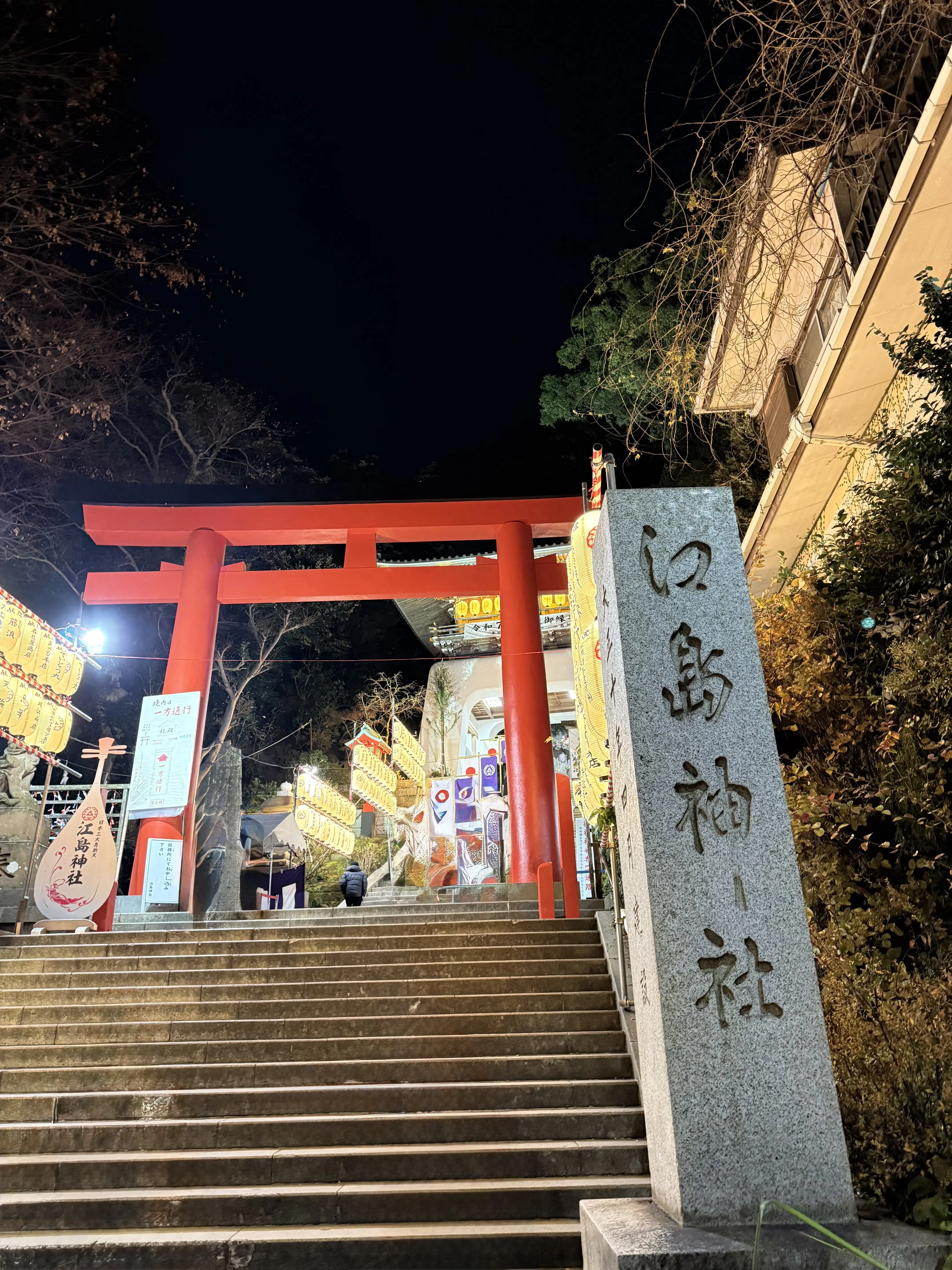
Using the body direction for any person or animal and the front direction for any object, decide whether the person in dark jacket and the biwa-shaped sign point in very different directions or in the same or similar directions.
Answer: very different directions

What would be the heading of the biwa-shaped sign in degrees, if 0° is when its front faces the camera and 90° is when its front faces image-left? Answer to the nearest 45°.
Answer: approximately 0°

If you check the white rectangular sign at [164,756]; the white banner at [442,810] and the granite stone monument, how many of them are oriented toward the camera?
3

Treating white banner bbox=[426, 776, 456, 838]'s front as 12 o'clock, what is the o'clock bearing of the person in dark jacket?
The person in dark jacket is roughly at 1 o'clock from the white banner.

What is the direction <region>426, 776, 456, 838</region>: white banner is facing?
toward the camera

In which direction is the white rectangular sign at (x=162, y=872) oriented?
toward the camera

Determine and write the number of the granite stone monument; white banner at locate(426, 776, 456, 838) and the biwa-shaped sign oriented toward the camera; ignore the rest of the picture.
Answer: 3

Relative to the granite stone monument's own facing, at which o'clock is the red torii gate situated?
The red torii gate is roughly at 5 o'clock from the granite stone monument.

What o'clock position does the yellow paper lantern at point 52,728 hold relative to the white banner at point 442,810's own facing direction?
The yellow paper lantern is roughly at 1 o'clock from the white banner.

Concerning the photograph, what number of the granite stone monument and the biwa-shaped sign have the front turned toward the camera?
2

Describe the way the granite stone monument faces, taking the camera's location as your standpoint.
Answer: facing the viewer

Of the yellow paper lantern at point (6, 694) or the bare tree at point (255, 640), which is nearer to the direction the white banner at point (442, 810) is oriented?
the yellow paper lantern

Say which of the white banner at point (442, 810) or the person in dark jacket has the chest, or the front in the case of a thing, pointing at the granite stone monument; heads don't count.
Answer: the white banner

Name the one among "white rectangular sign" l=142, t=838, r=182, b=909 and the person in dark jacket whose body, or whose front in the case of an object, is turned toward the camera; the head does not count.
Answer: the white rectangular sign

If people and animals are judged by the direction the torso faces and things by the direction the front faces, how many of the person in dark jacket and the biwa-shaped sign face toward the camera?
1

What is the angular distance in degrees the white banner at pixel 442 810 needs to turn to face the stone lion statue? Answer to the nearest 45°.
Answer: approximately 45° to its right

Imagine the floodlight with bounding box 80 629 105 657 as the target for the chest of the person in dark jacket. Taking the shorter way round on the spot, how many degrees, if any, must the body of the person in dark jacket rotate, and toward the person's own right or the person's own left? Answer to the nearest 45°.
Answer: approximately 90° to the person's own left

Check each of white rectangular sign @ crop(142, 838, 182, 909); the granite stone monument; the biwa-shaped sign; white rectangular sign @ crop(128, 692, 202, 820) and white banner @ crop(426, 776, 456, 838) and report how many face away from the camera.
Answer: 0

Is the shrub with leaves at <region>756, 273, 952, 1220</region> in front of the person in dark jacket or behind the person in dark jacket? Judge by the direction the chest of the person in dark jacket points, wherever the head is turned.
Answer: behind
